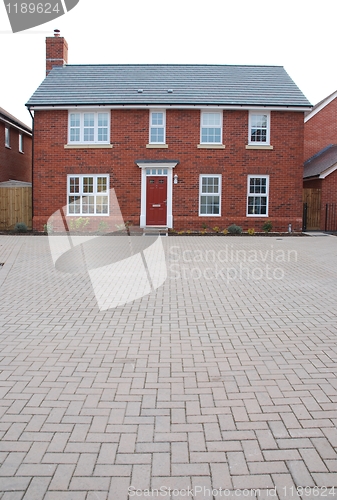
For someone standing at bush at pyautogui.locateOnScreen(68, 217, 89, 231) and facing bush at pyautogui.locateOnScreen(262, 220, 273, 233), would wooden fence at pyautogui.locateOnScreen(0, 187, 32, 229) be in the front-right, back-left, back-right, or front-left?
back-left

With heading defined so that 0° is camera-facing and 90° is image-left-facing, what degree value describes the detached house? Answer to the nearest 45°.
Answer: approximately 0°

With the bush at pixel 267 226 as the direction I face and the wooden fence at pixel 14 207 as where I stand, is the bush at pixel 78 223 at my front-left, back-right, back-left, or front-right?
front-right

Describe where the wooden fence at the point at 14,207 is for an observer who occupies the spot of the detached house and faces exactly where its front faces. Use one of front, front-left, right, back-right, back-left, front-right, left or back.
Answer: right

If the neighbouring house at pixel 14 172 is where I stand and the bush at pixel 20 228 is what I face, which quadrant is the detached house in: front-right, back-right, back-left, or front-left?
front-left

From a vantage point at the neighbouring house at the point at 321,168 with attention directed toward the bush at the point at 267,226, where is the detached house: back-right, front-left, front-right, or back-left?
front-right

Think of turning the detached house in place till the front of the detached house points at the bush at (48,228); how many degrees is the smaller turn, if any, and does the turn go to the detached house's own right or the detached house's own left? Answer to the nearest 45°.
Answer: approximately 90° to the detached house's own right

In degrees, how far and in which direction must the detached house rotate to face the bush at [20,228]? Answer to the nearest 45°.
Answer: approximately 90° to its right

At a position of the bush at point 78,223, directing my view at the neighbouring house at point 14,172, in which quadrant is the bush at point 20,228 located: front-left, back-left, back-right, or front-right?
front-left

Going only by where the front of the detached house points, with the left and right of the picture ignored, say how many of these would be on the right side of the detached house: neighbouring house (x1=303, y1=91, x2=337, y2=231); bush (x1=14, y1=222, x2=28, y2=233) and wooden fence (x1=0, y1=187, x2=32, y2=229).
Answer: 2

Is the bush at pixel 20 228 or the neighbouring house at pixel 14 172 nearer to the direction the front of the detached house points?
the bush
